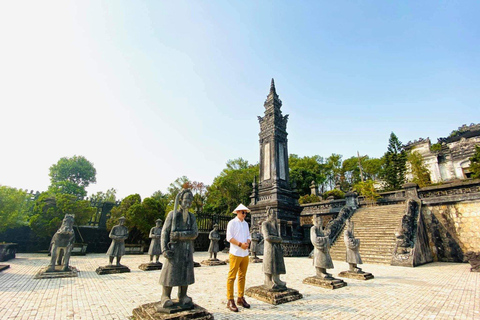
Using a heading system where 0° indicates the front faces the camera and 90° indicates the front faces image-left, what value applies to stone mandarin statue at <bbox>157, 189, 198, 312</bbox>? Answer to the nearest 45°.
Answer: approximately 315°

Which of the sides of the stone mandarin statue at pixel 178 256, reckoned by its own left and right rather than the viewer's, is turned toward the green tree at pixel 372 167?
left

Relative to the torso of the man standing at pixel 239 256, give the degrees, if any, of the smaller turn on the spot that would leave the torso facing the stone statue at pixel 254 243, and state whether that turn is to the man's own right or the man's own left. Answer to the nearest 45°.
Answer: approximately 135° to the man's own left

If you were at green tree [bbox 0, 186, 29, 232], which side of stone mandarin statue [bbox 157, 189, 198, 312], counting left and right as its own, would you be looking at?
back

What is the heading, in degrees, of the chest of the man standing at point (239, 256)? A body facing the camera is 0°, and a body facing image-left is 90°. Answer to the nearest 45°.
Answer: approximately 315°

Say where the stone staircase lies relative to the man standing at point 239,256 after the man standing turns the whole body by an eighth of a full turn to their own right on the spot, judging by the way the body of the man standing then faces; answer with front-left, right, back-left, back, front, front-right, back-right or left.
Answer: back-left

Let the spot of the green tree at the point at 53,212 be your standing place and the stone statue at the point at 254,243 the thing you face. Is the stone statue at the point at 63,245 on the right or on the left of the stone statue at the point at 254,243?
right
